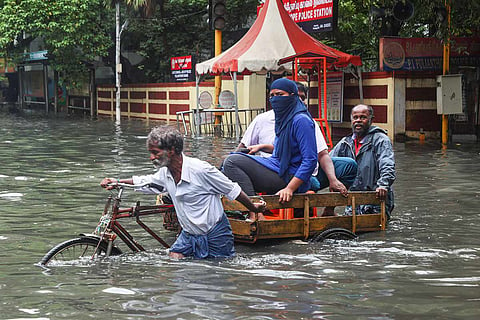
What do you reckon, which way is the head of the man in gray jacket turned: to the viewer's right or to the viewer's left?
to the viewer's left

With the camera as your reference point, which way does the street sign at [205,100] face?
facing the viewer

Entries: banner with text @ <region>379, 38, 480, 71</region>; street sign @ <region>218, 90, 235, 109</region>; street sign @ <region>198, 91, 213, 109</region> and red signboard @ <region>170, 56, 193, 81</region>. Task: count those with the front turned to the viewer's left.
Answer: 0

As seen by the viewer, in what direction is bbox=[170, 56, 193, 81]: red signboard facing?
toward the camera

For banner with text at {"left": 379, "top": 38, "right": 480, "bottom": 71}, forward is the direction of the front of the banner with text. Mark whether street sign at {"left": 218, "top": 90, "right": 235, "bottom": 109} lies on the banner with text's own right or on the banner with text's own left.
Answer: on the banner with text's own right

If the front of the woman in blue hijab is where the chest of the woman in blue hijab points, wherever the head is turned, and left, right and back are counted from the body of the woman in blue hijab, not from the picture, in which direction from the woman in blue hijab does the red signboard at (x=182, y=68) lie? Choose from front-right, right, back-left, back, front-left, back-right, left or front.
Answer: right

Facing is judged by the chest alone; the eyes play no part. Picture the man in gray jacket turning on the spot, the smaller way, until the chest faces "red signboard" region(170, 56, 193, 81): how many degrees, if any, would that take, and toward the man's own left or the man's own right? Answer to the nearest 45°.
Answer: approximately 135° to the man's own right

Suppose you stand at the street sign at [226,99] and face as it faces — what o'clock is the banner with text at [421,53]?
The banner with text is roughly at 10 o'clock from the street sign.
